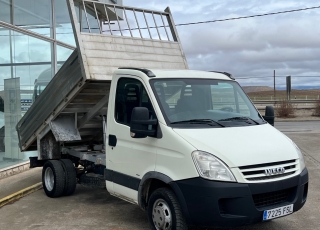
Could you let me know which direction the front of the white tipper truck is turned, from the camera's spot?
facing the viewer and to the right of the viewer

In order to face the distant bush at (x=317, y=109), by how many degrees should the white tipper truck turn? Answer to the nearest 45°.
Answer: approximately 90° to its left
